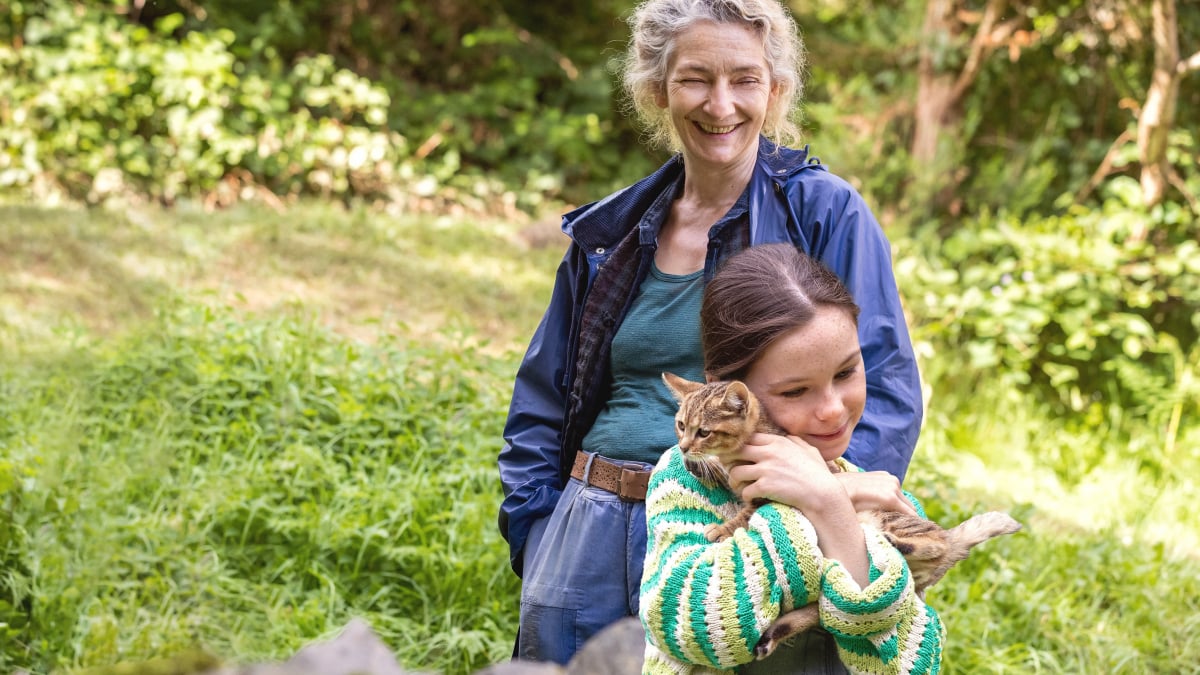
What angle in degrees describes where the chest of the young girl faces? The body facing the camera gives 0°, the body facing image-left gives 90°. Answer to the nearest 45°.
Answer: approximately 315°

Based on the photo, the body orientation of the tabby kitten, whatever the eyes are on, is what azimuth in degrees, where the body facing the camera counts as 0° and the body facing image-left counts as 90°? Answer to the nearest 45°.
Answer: approximately 90°

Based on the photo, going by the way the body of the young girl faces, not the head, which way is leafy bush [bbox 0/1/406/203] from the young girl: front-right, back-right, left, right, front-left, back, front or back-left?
back

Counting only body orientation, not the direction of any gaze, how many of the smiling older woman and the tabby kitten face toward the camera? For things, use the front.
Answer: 1

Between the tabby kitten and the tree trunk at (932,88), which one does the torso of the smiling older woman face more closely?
the tabby kitten

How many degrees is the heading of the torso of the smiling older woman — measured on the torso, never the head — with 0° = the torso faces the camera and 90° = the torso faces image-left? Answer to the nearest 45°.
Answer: approximately 0°

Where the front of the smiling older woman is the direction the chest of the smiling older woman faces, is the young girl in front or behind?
in front

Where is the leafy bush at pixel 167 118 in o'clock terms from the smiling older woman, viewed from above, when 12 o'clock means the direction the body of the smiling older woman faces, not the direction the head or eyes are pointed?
The leafy bush is roughly at 5 o'clock from the smiling older woman.

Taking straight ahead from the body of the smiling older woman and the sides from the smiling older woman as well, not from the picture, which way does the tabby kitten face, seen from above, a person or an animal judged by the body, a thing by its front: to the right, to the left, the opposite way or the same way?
to the right

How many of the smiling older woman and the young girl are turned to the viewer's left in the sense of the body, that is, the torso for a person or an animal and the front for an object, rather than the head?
0

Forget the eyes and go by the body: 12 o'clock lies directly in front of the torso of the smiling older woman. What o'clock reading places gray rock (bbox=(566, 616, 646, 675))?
The gray rock is roughly at 12 o'clock from the smiling older woman.
